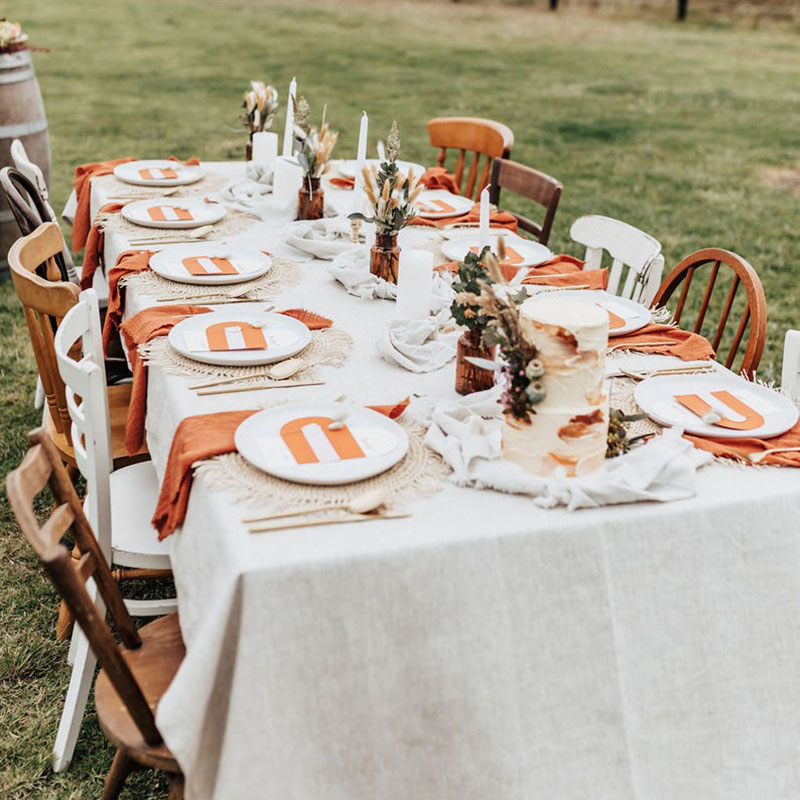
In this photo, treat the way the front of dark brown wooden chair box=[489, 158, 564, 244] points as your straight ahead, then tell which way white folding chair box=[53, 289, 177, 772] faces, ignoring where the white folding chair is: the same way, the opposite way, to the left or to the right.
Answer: the opposite way

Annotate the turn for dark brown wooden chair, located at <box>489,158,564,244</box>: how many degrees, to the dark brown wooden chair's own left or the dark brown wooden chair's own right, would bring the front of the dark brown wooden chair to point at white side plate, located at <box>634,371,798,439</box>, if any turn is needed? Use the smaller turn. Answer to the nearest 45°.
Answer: approximately 45° to the dark brown wooden chair's own left

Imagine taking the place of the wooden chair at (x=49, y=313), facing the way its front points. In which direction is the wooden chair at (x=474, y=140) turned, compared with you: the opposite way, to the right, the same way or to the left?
the opposite way

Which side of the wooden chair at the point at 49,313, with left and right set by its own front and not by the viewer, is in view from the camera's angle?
right

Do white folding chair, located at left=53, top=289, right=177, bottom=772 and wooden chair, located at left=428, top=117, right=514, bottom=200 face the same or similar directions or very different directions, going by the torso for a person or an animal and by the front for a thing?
very different directions

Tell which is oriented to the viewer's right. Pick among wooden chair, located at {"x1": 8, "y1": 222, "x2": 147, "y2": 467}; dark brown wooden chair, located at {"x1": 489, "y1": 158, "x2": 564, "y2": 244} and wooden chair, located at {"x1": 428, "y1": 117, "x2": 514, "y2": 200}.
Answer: wooden chair, located at {"x1": 8, "y1": 222, "x2": 147, "y2": 467}

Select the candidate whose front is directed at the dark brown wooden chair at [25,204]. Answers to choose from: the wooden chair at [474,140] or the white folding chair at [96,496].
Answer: the wooden chair

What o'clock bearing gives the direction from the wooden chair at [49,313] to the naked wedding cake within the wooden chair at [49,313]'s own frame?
The naked wedding cake is roughly at 2 o'clock from the wooden chair.

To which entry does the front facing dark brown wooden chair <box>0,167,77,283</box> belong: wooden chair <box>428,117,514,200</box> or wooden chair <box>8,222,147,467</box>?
wooden chair <box>428,117,514,200</box>

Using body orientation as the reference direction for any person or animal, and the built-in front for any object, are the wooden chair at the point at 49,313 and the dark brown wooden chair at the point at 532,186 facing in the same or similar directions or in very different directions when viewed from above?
very different directions

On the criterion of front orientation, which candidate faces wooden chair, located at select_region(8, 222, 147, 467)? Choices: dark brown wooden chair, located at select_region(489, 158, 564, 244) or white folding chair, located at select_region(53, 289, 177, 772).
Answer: the dark brown wooden chair

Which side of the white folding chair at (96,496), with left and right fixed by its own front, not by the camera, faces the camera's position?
right

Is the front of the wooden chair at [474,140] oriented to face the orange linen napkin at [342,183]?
yes

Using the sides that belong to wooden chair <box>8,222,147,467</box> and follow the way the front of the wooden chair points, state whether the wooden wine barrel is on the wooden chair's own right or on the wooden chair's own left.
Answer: on the wooden chair's own left

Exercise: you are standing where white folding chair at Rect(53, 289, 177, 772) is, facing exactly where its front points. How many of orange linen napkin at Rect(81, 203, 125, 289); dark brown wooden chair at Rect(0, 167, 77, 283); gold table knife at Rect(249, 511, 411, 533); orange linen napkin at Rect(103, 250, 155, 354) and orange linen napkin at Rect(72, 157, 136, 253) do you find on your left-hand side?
4

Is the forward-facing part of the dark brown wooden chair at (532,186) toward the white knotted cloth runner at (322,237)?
yes
